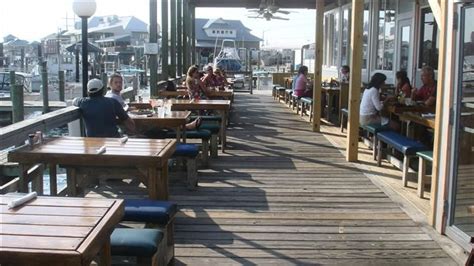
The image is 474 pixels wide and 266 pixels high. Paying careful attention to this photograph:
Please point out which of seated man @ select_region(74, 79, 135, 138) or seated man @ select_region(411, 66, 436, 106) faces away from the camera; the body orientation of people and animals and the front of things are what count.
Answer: seated man @ select_region(74, 79, 135, 138)

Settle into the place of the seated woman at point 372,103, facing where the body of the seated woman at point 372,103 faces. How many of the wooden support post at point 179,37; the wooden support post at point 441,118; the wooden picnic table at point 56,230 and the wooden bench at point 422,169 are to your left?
1

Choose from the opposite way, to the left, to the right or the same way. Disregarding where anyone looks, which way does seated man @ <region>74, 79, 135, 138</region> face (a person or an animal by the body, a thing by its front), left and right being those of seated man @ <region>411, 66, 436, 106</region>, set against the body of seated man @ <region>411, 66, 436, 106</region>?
to the right

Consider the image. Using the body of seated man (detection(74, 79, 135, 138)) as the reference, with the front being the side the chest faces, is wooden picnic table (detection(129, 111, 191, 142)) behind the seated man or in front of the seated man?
in front

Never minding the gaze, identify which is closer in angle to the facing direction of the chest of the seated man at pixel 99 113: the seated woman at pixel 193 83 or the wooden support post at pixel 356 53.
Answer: the seated woman

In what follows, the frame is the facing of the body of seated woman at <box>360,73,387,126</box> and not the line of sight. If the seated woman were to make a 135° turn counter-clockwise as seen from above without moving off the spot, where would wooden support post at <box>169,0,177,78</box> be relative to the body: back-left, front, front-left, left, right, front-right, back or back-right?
front-right

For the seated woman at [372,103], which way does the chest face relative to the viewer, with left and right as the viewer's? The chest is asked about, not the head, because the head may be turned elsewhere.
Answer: facing away from the viewer and to the right of the viewer

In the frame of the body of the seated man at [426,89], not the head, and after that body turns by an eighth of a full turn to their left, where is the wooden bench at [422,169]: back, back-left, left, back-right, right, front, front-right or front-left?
front

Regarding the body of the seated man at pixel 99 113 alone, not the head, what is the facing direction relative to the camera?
away from the camera

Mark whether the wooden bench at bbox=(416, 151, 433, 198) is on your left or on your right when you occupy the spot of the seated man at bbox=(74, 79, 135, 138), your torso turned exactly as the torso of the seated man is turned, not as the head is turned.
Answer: on your right

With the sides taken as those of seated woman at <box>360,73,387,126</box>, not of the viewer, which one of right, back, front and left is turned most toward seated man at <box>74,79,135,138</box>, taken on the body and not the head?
back

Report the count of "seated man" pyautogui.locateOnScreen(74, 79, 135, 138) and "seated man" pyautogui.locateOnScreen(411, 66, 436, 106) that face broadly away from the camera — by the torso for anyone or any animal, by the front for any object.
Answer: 1

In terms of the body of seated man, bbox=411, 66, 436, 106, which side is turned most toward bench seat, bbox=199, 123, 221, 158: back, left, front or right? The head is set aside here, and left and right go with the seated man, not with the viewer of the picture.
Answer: front

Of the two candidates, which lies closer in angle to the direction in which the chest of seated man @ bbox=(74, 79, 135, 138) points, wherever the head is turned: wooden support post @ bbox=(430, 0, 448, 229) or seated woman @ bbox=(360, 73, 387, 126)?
the seated woman
